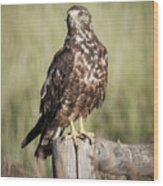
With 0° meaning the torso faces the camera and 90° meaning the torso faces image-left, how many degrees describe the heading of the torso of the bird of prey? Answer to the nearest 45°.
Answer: approximately 315°
